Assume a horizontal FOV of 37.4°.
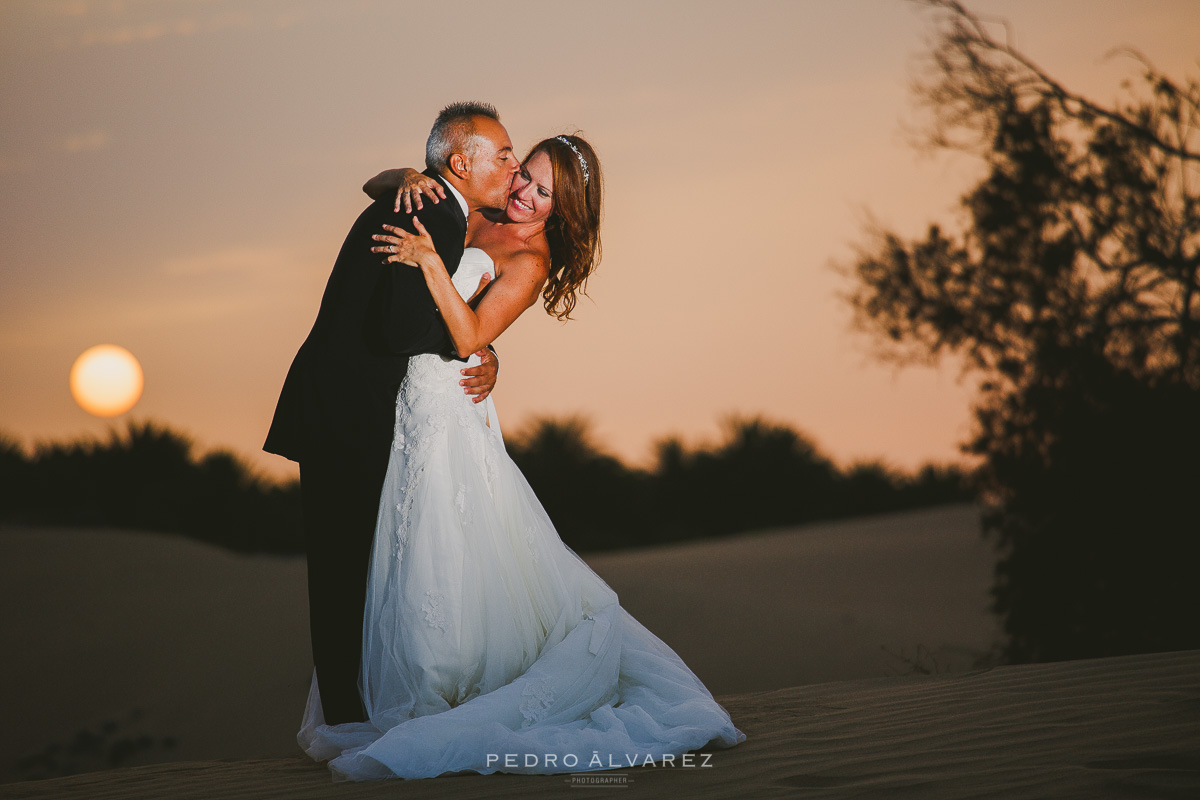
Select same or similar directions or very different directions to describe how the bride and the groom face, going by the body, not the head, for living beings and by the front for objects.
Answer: very different directions

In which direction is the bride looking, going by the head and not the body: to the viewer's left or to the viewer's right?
to the viewer's left

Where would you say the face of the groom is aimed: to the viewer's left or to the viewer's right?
to the viewer's right

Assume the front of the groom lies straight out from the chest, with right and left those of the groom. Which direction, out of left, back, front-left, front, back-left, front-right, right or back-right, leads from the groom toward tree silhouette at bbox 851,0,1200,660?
front-left

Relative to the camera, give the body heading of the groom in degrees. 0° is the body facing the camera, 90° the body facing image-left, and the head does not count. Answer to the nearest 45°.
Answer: approximately 270°

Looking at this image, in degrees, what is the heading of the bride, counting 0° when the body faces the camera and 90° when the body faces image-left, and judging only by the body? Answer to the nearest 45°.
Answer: approximately 90°
